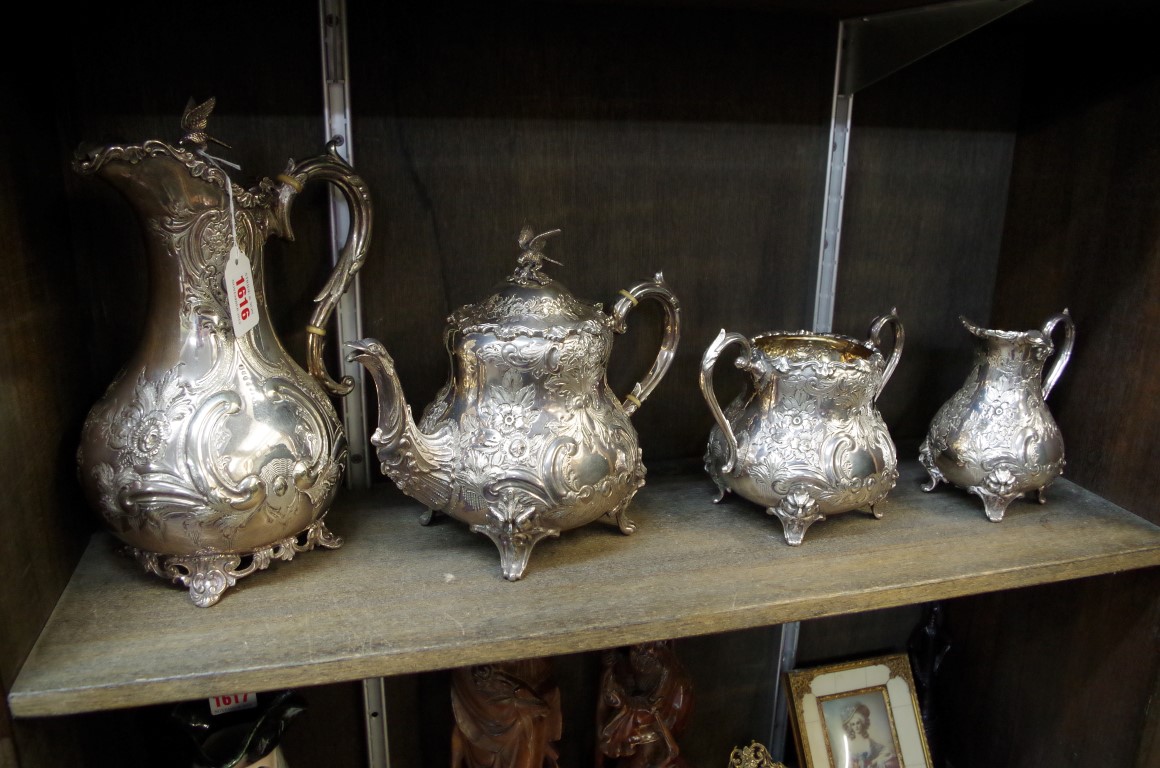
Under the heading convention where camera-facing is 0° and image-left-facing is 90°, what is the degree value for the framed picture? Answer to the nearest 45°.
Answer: approximately 0°

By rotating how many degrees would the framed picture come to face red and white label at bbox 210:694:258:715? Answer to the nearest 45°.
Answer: approximately 45° to its right
